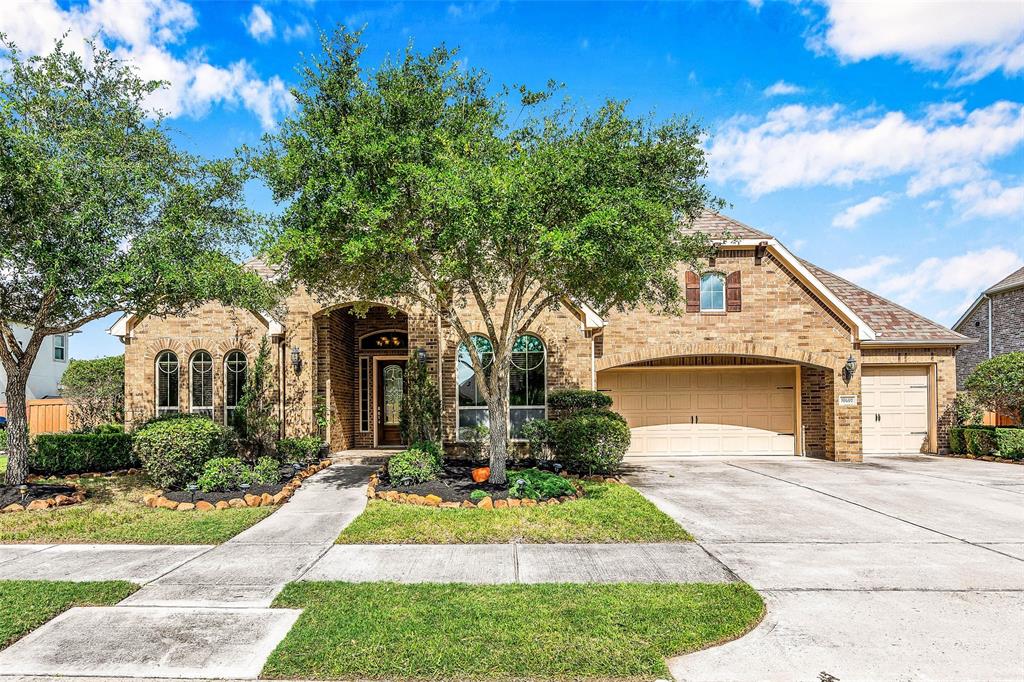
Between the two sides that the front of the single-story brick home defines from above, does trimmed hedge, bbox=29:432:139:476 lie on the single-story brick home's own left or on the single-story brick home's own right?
on the single-story brick home's own right

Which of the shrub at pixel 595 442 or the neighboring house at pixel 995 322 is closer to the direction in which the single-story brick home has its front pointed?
the shrub

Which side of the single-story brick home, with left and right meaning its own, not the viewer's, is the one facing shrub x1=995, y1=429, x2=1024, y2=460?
left

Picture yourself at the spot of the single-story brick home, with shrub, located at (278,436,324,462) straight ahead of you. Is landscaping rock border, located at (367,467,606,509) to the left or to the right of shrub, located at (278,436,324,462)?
left

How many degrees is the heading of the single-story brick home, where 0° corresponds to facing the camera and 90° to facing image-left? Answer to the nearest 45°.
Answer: approximately 0°

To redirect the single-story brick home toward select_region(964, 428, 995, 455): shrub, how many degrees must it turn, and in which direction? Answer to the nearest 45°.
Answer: approximately 90° to its left
